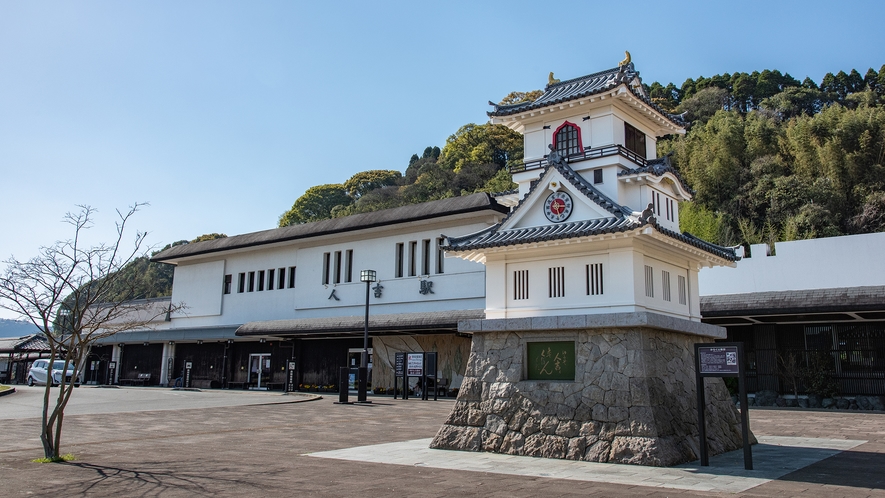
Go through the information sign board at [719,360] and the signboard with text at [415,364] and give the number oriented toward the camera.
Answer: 2

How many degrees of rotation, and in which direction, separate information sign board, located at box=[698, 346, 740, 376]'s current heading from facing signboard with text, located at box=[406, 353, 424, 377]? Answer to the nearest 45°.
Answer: approximately 135° to its right

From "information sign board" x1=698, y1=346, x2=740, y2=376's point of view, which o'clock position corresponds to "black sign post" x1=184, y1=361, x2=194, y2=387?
The black sign post is roughly at 4 o'clock from the information sign board.

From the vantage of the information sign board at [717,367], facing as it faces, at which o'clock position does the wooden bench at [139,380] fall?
The wooden bench is roughly at 4 o'clock from the information sign board.

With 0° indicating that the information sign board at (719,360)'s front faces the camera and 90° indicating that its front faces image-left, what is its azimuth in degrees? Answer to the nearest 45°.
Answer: approximately 0°

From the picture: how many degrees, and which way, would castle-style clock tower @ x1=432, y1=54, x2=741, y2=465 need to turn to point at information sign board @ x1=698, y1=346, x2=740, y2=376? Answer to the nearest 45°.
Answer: approximately 90° to its left

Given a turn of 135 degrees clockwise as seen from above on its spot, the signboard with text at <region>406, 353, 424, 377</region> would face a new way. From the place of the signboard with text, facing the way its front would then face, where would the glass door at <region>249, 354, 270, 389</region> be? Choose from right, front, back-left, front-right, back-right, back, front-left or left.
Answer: front

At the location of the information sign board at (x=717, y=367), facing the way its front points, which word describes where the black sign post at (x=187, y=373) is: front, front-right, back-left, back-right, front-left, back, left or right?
back-right

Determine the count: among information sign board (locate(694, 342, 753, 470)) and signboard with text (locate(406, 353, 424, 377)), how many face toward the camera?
2

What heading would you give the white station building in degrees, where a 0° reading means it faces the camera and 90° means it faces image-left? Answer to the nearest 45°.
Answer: approximately 45°
